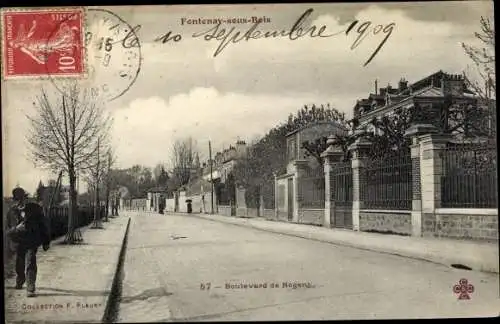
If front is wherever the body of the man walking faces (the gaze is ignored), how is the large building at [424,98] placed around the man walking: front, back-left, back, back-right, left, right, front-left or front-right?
back-left

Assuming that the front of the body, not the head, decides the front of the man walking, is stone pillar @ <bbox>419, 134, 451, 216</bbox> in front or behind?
behind
